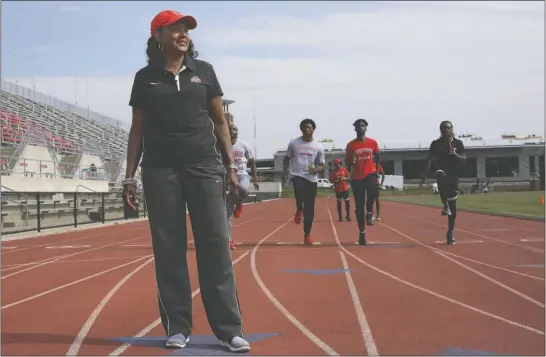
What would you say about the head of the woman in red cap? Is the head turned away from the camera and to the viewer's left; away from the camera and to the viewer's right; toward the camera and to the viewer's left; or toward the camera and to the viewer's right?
toward the camera and to the viewer's right

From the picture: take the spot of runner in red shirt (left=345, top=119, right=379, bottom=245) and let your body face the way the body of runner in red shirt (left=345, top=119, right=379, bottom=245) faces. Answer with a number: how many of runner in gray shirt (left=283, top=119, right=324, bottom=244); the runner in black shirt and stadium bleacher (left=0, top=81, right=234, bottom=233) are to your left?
1

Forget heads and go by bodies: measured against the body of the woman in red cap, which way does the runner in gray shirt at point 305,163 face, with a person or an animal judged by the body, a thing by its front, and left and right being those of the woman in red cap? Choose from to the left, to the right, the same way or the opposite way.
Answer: the same way

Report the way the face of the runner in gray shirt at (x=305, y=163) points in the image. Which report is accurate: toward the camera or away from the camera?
toward the camera

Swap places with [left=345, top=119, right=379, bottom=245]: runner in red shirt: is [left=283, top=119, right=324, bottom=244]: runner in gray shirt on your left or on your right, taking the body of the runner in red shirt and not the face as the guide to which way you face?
on your right

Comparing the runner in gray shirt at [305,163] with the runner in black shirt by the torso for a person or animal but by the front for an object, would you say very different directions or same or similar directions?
same or similar directions

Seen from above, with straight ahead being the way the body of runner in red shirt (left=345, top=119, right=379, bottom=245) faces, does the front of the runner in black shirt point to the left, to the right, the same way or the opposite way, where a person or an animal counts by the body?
the same way

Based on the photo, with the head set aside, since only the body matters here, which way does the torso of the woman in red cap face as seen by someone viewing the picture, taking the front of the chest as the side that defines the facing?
toward the camera

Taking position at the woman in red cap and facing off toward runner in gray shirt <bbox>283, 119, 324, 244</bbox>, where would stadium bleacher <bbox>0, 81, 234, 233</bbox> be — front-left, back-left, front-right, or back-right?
front-left

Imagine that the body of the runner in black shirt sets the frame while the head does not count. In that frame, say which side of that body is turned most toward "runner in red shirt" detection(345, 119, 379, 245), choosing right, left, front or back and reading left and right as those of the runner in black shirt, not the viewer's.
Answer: right

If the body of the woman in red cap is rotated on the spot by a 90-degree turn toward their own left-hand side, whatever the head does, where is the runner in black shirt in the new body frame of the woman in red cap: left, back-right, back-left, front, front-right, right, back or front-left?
front-left

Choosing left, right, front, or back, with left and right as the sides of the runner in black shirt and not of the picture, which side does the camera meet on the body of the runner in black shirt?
front

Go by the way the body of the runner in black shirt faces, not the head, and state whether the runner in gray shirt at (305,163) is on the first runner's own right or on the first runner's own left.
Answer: on the first runner's own right

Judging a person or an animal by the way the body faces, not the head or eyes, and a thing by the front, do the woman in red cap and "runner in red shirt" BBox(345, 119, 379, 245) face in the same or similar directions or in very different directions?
same or similar directions
